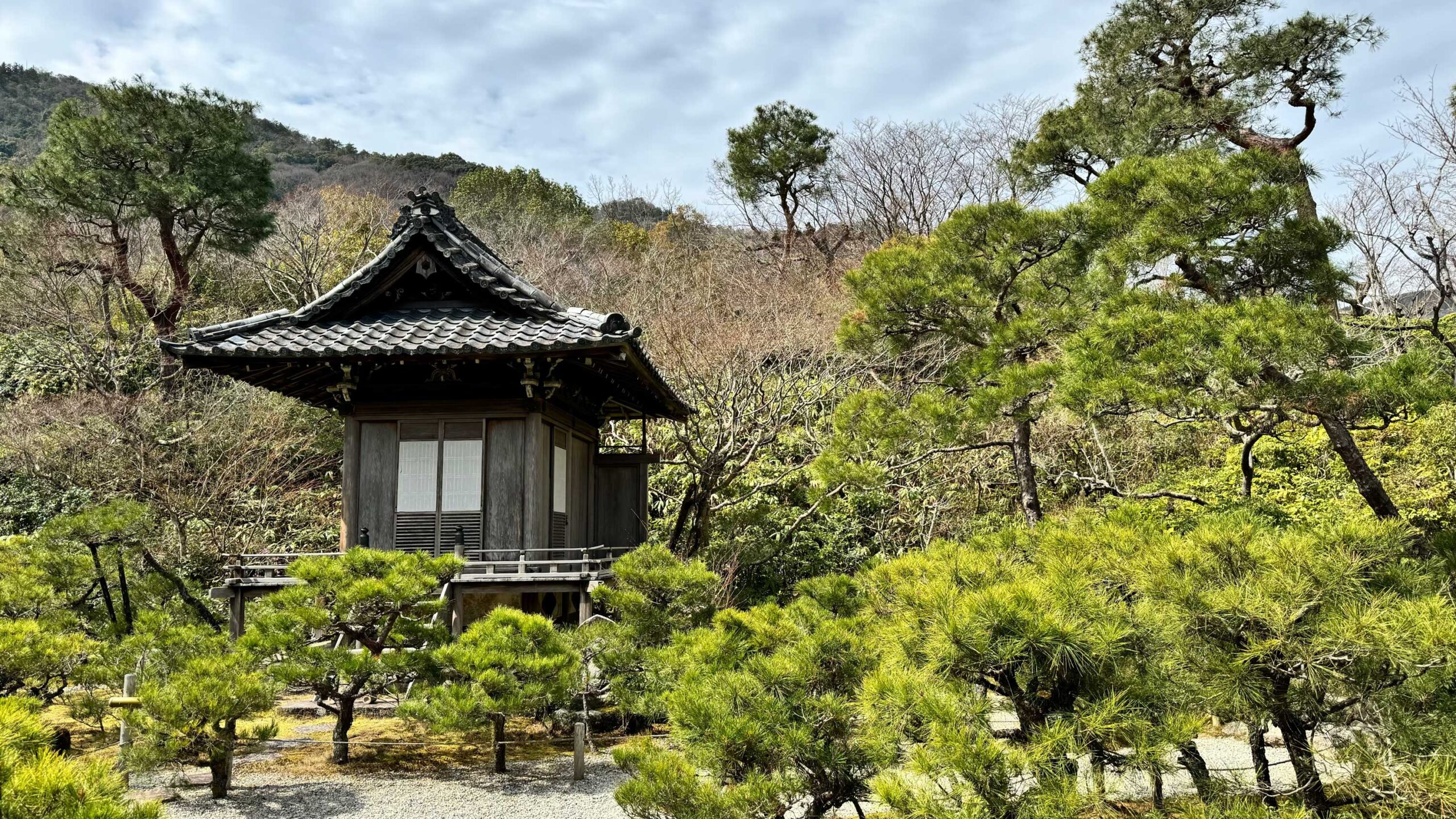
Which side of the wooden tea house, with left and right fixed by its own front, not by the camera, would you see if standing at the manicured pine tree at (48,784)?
front

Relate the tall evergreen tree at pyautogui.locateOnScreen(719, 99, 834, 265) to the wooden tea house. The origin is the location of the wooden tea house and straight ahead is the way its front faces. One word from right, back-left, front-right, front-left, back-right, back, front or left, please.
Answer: back-left

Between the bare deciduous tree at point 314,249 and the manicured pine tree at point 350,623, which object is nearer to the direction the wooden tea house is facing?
the manicured pine tree

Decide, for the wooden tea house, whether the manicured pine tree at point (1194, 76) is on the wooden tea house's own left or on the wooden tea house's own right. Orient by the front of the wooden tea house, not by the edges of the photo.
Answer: on the wooden tea house's own left

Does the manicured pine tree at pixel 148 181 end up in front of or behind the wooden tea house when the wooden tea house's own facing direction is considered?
behind

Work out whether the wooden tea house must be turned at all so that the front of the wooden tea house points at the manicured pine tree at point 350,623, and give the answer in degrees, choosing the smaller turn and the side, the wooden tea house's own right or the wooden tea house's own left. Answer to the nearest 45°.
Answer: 0° — it already faces it

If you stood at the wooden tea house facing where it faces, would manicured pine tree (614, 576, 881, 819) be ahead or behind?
ahead

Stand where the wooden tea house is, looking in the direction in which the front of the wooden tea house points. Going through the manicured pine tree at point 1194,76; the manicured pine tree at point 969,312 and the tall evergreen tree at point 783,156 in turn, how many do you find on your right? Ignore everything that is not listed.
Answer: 0

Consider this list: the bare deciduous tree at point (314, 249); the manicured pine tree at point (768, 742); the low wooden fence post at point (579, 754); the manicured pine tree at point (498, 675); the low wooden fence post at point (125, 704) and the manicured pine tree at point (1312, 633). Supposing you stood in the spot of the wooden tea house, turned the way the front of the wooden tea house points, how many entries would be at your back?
1

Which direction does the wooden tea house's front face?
toward the camera

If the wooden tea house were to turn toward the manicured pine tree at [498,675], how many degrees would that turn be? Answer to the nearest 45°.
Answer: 0° — it already faces it
